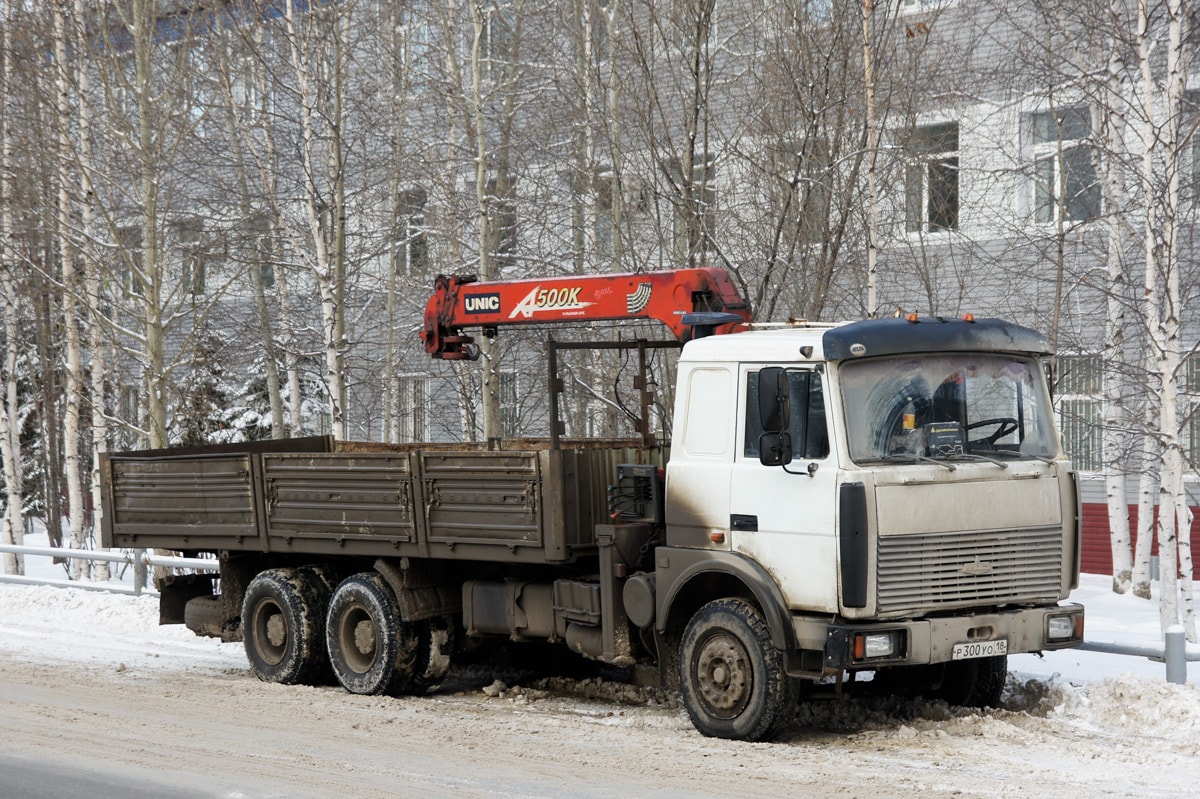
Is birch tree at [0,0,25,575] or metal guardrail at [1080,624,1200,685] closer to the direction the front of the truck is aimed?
the metal guardrail

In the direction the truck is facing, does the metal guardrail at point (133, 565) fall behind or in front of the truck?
behind

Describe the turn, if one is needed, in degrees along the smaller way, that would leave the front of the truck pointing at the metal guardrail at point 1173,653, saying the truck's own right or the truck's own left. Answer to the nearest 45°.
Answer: approximately 45° to the truck's own left

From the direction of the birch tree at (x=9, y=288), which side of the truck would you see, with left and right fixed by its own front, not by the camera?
back

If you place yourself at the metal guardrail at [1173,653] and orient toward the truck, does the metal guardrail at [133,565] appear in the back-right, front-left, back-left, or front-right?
front-right

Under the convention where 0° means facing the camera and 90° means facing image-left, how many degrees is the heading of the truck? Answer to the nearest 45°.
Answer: approximately 315°
